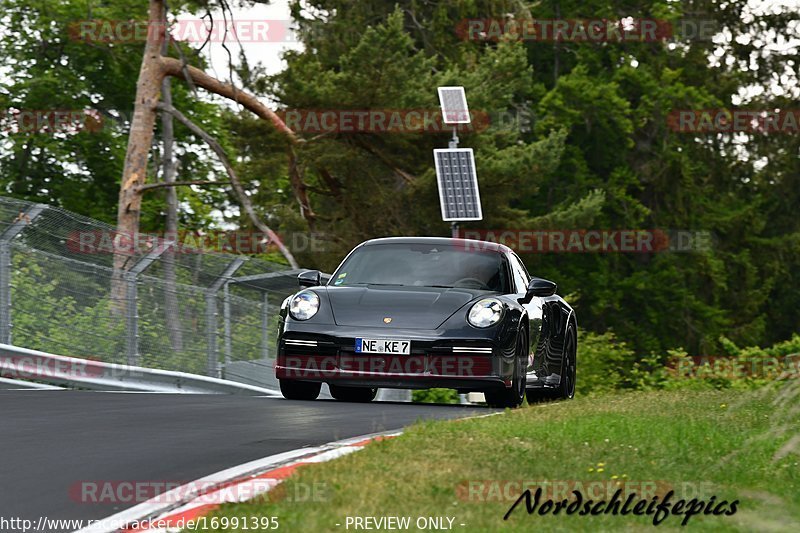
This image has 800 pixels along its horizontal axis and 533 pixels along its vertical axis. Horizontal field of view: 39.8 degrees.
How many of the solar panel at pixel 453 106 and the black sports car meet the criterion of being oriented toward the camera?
2

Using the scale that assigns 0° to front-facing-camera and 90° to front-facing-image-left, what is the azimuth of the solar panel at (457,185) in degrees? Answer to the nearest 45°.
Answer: approximately 0°

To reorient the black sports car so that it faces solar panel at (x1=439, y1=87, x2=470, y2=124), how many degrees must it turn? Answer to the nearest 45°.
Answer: approximately 180°

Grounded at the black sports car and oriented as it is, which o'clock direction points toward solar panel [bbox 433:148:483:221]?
The solar panel is roughly at 6 o'clock from the black sports car.

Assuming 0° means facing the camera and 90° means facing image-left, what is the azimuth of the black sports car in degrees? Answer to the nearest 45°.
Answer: approximately 0°

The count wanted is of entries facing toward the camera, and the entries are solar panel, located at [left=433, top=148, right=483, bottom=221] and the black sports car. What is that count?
2
